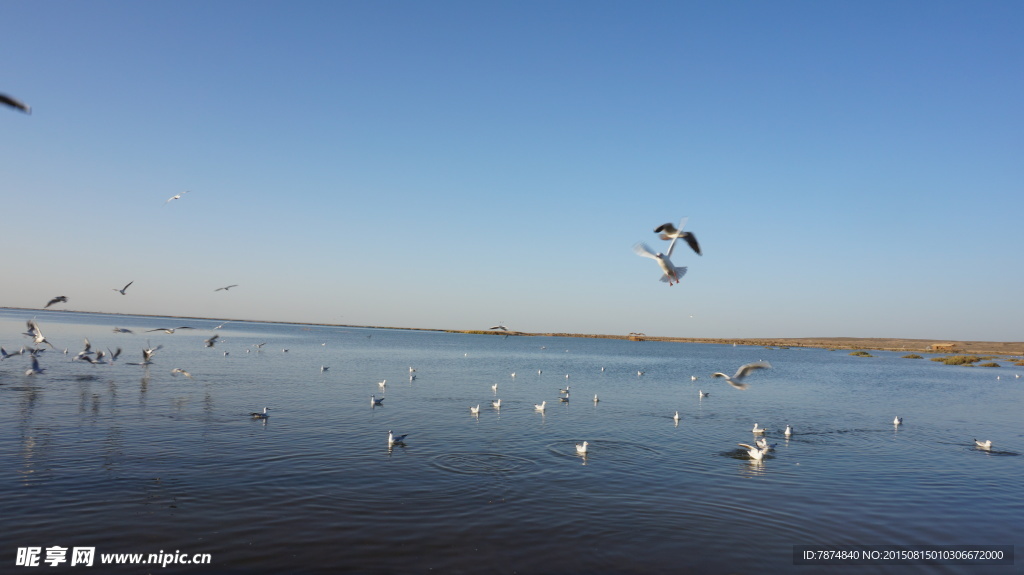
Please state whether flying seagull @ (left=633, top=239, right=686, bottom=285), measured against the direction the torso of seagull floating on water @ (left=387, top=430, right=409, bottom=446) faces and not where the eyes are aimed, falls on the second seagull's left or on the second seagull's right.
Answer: on the second seagull's left

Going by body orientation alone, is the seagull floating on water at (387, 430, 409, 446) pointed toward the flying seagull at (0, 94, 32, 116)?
yes

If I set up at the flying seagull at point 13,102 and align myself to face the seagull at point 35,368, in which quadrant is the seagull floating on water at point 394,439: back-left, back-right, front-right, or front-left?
front-right

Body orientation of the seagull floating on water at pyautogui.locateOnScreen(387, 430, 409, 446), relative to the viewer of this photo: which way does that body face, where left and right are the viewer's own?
facing to the left of the viewer

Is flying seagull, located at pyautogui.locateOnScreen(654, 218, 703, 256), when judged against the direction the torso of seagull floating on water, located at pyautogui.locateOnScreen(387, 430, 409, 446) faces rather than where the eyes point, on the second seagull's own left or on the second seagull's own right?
on the second seagull's own left
